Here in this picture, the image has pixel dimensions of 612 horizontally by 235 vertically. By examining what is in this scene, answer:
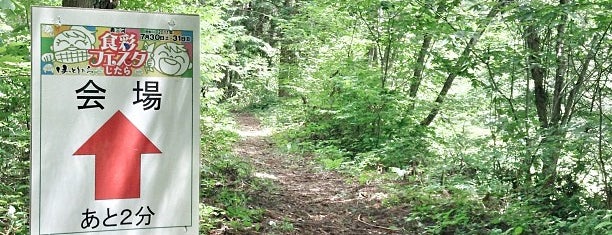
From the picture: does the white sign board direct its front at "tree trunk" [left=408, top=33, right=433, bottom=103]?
no

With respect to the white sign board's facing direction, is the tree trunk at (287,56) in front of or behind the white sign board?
behind

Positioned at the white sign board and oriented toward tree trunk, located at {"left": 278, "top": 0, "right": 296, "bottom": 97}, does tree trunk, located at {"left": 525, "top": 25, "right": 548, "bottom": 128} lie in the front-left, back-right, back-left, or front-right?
front-right

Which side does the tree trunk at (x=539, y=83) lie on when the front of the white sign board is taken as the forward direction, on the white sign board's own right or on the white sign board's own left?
on the white sign board's own left

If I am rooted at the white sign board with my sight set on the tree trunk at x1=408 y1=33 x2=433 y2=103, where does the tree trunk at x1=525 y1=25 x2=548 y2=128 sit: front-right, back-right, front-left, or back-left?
front-right

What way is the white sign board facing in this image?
toward the camera
